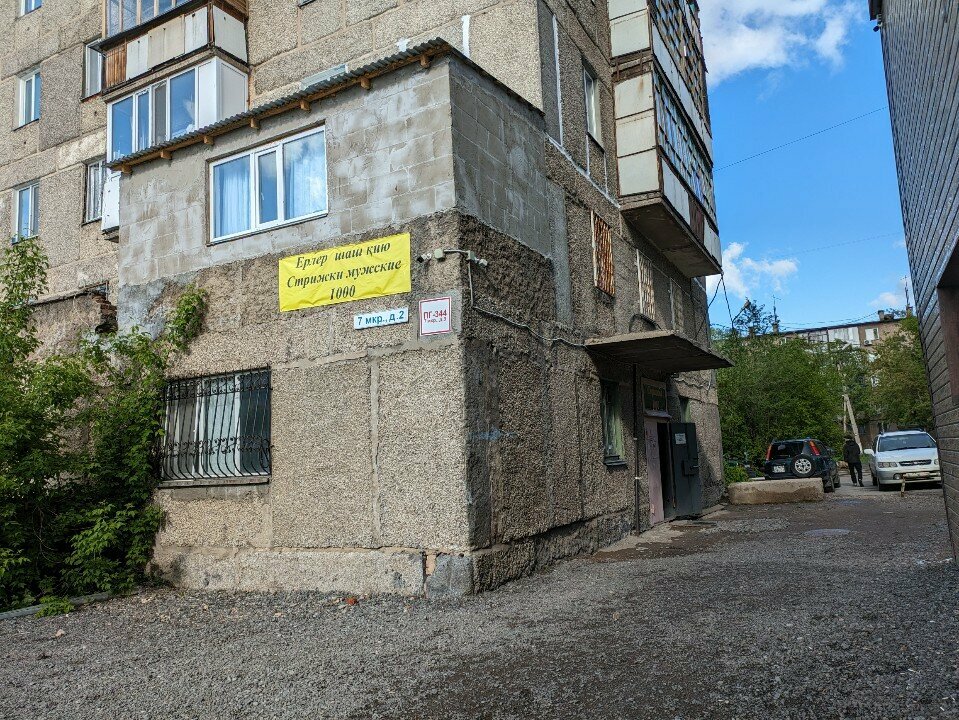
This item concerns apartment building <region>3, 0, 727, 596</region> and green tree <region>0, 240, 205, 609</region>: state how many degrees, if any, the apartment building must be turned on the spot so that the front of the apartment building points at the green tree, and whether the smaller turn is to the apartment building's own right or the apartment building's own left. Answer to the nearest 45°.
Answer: approximately 135° to the apartment building's own right

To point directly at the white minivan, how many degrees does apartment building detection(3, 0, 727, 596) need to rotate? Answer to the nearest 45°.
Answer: approximately 90° to its left

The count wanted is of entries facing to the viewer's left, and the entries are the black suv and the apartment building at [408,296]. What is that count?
0

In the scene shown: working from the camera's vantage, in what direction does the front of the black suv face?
facing away from the viewer and to the right of the viewer

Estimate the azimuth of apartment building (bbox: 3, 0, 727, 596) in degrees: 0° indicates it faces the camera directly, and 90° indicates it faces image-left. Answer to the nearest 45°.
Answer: approximately 315°

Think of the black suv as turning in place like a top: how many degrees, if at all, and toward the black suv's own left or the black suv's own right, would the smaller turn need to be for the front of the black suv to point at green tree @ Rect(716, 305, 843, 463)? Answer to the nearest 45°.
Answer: approximately 45° to the black suv's own left

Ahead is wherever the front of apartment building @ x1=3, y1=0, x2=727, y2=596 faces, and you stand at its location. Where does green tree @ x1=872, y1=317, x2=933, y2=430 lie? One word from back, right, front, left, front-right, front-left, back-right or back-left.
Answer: left

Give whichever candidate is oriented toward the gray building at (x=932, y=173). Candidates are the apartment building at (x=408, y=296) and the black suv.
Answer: the apartment building at (x=408, y=296)

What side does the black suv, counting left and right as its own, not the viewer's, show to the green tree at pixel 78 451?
back

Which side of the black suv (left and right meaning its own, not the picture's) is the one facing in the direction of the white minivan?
right
